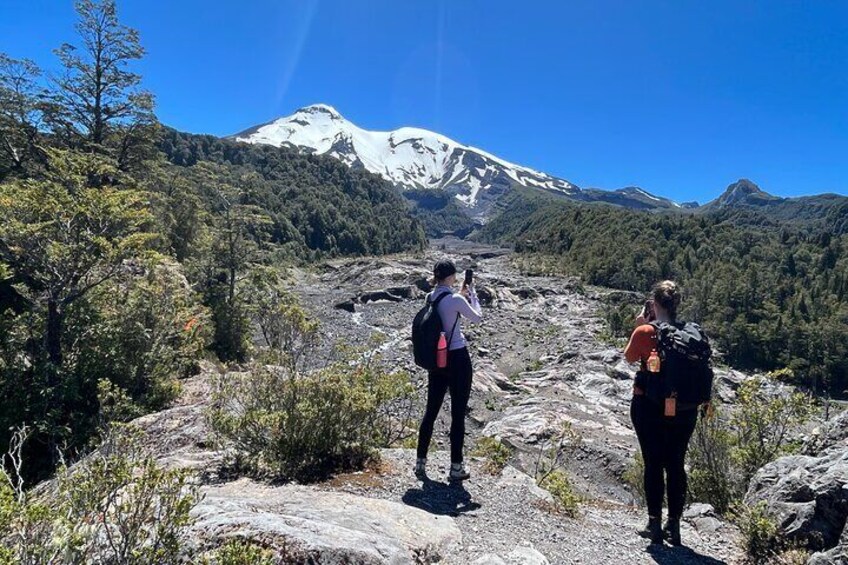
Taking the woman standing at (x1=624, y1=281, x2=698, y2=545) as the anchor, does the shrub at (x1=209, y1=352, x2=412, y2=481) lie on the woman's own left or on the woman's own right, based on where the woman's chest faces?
on the woman's own left

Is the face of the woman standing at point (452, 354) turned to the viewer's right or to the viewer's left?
to the viewer's right

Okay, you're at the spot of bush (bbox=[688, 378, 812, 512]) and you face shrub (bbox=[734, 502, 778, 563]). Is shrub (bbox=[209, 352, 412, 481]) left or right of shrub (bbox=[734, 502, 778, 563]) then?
right

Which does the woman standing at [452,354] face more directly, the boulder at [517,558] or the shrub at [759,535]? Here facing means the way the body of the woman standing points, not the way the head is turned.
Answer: the shrub

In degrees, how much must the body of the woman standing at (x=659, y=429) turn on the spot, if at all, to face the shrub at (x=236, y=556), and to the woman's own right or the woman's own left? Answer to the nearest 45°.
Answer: approximately 90° to the woman's own left

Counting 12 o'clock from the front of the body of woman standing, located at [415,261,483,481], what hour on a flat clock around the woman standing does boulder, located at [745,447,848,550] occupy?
The boulder is roughly at 2 o'clock from the woman standing.

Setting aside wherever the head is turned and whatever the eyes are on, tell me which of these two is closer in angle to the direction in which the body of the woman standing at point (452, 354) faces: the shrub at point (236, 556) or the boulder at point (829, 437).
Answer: the boulder

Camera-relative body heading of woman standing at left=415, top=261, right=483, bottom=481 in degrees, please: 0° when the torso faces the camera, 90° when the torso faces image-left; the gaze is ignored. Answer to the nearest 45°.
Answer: approximately 225°

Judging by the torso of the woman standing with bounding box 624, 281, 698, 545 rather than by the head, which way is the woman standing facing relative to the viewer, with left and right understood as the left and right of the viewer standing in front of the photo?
facing away from the viewer and to the left of the viewer

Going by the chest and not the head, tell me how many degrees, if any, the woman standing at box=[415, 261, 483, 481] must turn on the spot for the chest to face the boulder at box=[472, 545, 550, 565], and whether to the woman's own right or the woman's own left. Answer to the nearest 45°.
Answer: approximately 135° to the woman's own right

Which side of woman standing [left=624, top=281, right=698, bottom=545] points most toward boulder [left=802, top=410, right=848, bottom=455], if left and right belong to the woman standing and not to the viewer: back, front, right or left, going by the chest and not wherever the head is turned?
right
